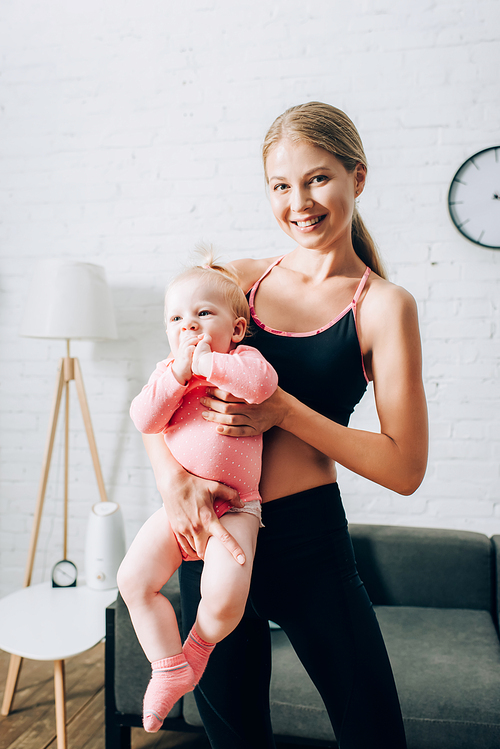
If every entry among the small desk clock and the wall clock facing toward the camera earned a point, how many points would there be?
2

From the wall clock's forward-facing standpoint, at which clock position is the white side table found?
The white side table is roughly at 2 o'clock from the wall clock.

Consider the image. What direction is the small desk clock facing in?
toward the camera

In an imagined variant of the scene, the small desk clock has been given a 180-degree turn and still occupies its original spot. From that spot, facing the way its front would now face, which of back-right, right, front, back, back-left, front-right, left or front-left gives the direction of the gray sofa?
back-right

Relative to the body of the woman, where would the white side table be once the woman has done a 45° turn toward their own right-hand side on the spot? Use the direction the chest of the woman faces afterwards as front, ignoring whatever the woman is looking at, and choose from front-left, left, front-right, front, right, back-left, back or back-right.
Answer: front-right

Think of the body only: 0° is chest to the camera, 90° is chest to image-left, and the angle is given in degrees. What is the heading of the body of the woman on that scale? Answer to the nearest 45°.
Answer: approximately 45°

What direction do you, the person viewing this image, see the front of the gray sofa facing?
facing the viewer

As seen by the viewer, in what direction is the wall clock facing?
toward the camera

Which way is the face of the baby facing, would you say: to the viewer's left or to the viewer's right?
to the viewer's left

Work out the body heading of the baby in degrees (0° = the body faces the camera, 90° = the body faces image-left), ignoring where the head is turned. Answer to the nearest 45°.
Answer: approximately 45°

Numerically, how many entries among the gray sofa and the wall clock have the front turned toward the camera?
2
